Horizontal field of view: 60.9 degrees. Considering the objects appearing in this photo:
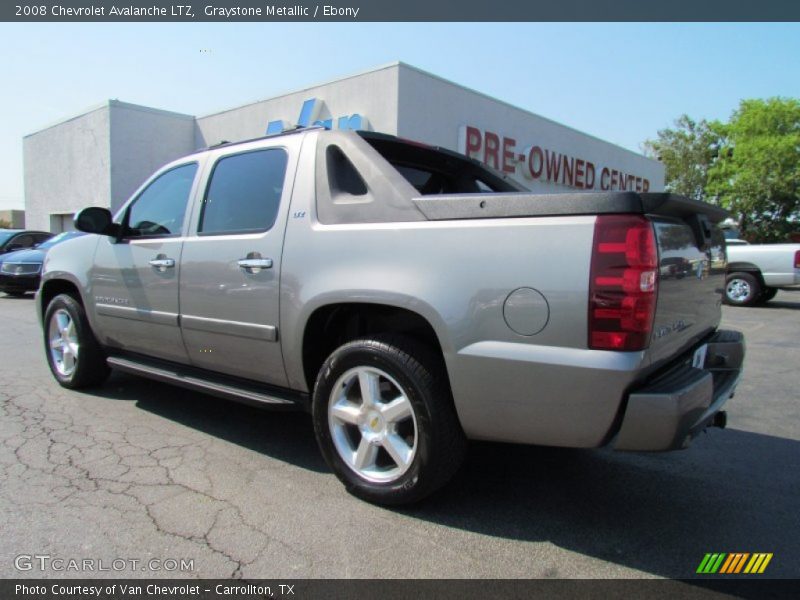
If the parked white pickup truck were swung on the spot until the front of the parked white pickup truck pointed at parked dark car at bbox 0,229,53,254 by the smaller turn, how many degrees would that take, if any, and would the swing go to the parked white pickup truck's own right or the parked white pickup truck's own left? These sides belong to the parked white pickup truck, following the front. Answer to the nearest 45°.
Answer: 0° — it already faces it

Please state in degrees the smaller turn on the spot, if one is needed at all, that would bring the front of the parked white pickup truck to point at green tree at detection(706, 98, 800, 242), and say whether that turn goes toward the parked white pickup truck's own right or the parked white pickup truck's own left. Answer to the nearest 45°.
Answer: approximately 90° to the parked white pickup truck's own right

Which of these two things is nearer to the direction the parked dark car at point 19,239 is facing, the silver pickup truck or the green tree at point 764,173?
the silver pickup truck

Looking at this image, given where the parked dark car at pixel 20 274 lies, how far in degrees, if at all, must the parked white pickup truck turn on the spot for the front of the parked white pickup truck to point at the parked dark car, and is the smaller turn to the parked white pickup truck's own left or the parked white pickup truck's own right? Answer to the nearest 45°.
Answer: approximately 45° to the parked white pickup truck's own left

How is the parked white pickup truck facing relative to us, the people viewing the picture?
facing to the left of the viewer

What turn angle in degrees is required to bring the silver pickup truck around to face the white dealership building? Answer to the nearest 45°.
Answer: approximately 45° to its right

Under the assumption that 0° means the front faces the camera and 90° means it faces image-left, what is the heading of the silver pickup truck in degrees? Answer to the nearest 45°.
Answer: approximately 135°

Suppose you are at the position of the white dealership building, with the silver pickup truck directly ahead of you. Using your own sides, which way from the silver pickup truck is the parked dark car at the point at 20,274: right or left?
right

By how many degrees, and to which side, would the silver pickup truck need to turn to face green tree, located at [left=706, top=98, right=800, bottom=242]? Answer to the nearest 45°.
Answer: approximately 90° to its right
